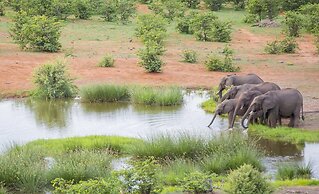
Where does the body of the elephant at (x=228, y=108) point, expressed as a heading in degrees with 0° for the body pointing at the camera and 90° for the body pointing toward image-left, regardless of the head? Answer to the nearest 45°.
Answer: approximately 90°

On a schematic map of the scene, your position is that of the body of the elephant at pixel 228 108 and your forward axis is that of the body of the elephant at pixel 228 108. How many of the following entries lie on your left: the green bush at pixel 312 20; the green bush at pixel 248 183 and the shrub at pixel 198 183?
2

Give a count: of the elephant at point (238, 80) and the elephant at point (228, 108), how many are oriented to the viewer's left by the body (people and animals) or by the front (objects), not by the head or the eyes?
2

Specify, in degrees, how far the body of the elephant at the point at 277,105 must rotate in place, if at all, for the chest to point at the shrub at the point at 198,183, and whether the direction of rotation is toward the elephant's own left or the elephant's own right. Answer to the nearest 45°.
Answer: approximately 90° to the elephant's own left

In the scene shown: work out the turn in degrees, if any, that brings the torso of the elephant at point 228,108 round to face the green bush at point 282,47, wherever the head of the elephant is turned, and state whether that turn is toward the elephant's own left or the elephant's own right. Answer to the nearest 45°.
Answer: approximately 90° to the elephant's own right

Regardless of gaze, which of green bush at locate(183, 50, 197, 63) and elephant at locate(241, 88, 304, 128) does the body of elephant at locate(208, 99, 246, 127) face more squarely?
the green bush

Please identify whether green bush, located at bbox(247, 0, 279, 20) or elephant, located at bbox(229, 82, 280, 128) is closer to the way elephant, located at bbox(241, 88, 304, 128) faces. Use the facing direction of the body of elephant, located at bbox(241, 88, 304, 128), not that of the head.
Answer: the elephant

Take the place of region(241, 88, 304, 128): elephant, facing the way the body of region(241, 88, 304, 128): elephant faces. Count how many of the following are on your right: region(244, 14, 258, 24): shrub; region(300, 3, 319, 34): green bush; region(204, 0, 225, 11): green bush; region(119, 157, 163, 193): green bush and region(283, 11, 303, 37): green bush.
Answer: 4

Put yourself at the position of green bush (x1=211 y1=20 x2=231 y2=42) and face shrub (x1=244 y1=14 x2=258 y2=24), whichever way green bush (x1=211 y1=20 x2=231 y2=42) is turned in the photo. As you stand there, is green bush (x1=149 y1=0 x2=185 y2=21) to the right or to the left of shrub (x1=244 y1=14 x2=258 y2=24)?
left

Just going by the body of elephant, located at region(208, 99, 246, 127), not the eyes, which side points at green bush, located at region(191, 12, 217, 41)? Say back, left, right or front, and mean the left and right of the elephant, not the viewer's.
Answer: right

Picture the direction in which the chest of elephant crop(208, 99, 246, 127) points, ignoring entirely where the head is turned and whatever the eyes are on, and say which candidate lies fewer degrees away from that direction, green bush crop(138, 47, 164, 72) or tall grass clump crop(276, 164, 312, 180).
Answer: the green bush

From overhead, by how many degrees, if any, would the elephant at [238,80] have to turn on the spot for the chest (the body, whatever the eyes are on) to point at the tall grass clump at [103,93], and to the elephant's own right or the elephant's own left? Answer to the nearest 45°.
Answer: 0° — it already faces it

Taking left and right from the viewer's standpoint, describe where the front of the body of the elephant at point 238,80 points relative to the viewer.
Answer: facing to the left of the viewer

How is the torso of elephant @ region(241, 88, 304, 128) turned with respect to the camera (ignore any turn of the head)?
to the viewer's left
